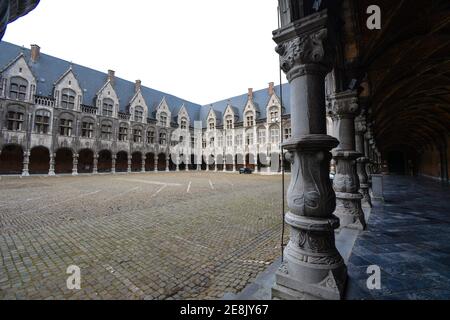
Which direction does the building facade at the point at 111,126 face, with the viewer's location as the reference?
facing the viewer and to the right of the viewer

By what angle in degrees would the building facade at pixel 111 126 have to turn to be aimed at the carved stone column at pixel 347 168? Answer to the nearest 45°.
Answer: approximately 45° to its right

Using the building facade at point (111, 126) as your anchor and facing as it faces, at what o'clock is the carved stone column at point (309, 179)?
The carved stone column is roughly at 1 o'clock from the building facade.

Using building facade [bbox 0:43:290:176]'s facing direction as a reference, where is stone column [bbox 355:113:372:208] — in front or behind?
in front
